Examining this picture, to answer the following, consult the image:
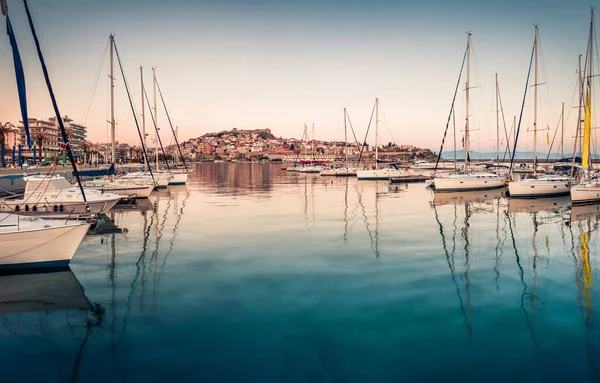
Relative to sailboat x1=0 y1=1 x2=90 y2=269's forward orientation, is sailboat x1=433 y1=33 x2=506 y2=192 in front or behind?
in front

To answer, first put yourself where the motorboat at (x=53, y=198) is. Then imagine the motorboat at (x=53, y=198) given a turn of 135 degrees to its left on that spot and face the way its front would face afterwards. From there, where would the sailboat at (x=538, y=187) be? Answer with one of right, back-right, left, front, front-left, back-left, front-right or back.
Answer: back-right

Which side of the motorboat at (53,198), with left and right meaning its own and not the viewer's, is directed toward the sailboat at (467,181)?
front

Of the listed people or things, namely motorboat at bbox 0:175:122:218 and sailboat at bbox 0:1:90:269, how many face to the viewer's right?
2

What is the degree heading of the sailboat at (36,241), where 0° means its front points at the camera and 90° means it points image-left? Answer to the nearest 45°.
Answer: approximately 270°

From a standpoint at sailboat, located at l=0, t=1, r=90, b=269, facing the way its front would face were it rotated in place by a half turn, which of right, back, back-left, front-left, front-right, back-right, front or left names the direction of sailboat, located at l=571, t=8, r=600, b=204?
back

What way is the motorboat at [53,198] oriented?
to the viewer's right

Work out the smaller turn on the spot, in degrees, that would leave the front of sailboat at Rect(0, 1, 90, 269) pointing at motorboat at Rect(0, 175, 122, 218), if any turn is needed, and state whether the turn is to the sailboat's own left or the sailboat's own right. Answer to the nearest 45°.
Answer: approximately 90° to the sailboat's own left

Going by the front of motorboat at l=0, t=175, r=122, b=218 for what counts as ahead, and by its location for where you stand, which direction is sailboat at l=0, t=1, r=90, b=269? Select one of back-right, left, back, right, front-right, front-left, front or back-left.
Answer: right

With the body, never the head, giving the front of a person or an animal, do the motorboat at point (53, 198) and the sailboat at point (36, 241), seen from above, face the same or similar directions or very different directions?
same or similar directions
